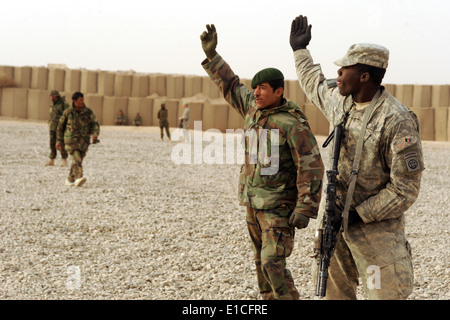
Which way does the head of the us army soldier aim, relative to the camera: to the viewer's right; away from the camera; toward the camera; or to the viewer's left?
to the viewer's left

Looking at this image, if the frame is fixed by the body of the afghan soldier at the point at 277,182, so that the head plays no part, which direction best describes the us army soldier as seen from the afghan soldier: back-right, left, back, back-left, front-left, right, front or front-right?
left

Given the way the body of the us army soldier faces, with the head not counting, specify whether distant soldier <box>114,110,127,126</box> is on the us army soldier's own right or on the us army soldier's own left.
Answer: on the us army soldier's own right

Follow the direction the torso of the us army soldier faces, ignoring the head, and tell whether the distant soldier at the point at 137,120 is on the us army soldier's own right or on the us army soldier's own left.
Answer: on the us army soldier's own right

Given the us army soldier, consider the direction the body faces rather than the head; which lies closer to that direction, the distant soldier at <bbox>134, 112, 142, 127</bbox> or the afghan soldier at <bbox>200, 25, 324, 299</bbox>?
the afghan soldier

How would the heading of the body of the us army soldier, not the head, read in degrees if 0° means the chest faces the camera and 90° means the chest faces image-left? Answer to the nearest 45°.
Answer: approximately 45°
